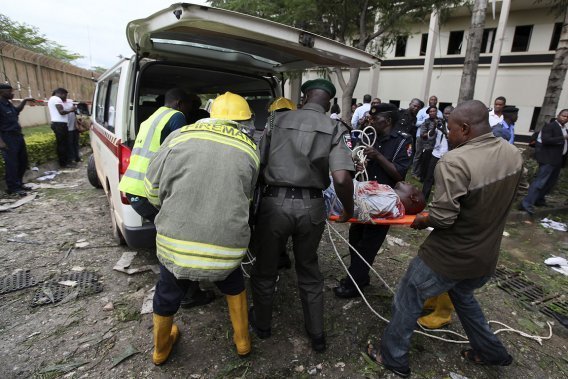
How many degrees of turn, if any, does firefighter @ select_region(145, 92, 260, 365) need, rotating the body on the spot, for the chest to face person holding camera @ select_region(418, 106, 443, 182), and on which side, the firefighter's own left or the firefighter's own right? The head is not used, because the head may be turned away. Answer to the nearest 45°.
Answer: approximately 45° to the firefighter's own right

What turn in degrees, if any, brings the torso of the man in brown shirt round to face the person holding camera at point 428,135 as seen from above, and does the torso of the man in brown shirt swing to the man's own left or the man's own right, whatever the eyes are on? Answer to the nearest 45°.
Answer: approximately 45° to the man's own right

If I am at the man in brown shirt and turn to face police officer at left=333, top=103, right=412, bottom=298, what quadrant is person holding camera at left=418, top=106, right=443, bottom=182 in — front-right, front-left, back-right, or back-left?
front-right

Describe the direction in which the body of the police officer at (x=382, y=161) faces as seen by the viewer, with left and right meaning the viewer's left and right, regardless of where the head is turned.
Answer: facing the viewer and to the left of the viewer

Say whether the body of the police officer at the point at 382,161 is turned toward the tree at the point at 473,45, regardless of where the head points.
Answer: no

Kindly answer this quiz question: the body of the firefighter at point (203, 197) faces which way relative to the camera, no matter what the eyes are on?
away from the camera

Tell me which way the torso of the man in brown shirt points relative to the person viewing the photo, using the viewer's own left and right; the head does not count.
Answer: facing away from the viewer and to the left of the viewer

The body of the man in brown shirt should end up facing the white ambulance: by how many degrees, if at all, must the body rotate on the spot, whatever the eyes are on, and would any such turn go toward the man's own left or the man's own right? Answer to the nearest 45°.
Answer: approximately 45° to the man's own left

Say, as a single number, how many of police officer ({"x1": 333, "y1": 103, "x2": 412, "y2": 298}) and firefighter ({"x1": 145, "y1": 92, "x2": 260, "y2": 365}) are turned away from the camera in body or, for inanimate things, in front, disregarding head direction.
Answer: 1

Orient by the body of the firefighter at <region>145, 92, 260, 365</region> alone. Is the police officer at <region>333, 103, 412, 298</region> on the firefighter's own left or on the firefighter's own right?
on the firefighter's own right

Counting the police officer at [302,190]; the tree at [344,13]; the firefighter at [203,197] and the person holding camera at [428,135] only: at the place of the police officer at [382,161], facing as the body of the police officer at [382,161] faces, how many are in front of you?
2

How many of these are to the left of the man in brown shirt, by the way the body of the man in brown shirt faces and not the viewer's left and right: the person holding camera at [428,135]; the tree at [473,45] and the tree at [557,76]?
0

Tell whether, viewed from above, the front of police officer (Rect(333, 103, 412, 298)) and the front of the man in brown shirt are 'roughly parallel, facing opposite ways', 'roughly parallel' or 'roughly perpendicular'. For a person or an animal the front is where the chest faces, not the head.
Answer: roughly perpendicular

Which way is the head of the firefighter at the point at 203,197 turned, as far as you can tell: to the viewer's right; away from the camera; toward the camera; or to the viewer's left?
away from the camera

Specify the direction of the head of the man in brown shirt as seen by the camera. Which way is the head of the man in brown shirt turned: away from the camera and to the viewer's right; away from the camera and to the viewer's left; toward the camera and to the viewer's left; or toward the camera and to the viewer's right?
away from the camera and to the viewer's left

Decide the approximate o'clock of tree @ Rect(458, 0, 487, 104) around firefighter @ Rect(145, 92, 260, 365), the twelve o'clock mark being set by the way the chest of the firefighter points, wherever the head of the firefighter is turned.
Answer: The tree is roughly at 2 o'clock from the firefighter.

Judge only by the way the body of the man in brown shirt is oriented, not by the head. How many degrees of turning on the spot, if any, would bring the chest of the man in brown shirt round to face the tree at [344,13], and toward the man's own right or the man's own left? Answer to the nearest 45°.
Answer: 0° — they already face it

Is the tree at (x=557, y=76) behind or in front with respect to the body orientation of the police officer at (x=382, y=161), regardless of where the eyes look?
behind
